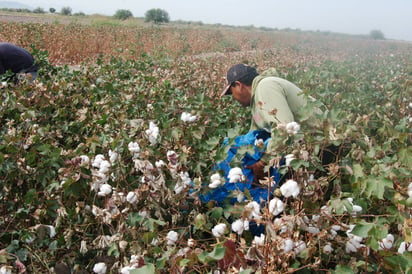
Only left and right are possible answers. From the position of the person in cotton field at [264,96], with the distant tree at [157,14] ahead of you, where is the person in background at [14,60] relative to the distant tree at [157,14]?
left

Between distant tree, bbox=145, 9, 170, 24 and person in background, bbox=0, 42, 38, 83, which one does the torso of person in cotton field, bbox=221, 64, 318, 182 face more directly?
the person in background

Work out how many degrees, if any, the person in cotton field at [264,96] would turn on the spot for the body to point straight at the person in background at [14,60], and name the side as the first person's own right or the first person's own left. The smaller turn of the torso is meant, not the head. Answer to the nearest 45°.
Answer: approximately 45° to the first person's own right

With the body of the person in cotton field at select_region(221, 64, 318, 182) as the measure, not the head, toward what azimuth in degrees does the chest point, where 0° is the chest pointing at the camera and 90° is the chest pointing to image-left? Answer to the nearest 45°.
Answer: approximately 90°

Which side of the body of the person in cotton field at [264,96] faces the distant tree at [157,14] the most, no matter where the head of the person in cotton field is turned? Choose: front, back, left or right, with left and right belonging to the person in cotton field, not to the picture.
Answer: right
